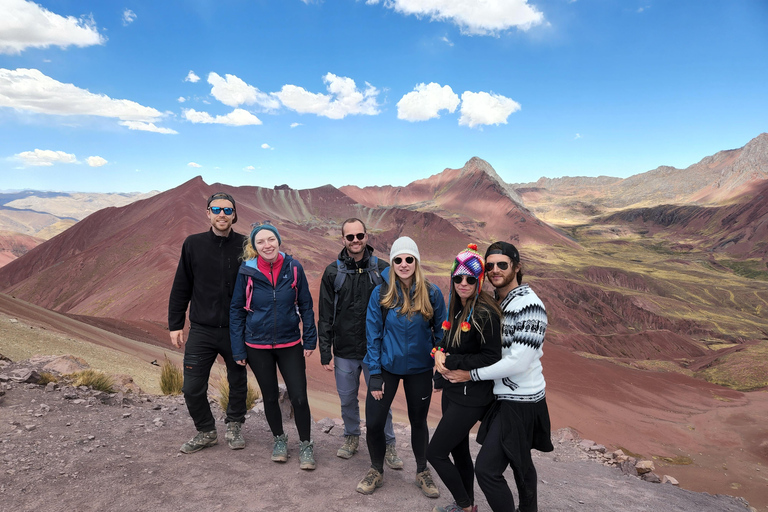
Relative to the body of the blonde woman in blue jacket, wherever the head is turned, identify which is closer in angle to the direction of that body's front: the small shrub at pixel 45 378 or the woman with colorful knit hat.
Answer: the woman with colorful knit hat

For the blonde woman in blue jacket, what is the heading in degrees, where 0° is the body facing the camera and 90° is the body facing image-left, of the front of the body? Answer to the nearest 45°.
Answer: approximately 0°

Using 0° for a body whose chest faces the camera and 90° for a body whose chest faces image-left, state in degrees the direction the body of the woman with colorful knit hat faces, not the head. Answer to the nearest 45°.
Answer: approximately 45°

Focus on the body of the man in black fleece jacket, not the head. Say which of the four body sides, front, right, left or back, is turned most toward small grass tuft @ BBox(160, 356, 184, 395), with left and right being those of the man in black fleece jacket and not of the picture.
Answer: back

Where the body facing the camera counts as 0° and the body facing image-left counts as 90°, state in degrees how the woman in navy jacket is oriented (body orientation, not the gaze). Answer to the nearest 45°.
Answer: approximately 0°

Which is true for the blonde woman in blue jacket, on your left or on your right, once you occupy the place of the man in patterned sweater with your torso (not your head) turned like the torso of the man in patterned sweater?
on your right
